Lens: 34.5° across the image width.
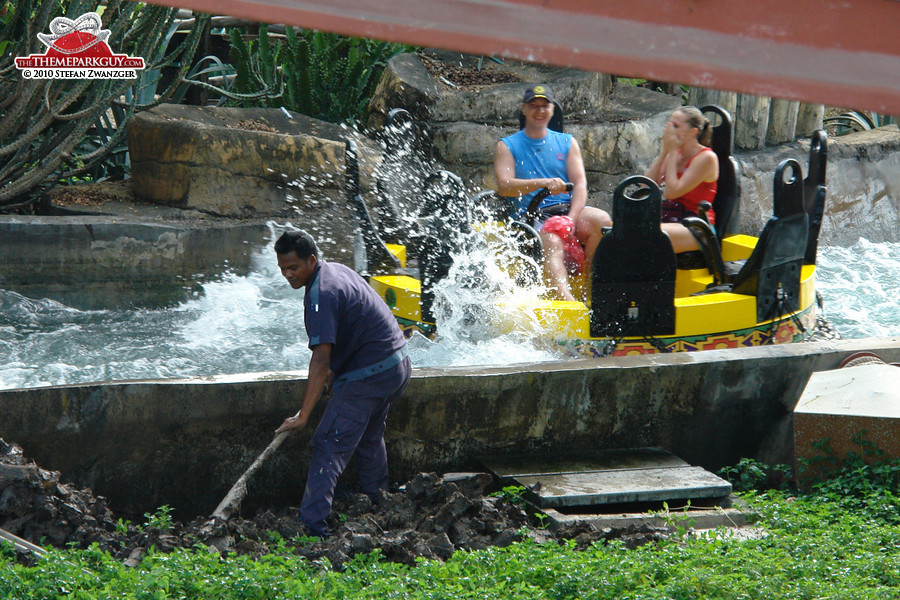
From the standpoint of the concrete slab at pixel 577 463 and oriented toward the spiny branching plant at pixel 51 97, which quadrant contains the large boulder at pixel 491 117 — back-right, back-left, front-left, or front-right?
front-right

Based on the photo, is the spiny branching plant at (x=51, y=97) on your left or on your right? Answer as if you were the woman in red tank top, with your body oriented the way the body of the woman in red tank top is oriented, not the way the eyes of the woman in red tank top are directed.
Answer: on your right

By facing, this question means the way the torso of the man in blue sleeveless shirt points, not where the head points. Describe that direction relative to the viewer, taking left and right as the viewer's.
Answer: facing the viewer

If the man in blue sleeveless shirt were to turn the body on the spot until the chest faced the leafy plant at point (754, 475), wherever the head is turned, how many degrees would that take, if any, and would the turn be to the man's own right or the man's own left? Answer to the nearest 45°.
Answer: approximately 45° to the man's own left

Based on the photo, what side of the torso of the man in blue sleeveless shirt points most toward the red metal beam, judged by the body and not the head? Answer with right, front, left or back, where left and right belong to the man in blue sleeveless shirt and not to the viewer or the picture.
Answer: front

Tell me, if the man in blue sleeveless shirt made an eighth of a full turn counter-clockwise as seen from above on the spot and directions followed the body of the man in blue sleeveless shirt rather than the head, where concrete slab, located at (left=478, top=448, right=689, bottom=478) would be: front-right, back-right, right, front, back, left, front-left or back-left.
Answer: front-right

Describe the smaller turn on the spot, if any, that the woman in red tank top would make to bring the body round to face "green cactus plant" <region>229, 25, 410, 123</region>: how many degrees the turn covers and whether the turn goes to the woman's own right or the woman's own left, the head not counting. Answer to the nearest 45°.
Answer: approximately 90° to the woman's own right

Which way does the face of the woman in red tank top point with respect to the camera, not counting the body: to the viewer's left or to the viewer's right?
to the viewer's left

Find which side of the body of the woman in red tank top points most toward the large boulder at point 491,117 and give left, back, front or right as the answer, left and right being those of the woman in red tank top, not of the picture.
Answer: right

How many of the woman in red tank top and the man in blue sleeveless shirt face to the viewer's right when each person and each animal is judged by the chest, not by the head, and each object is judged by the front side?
0

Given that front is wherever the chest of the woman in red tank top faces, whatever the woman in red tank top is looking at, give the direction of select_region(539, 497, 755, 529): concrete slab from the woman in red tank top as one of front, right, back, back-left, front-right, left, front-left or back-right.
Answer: front-left

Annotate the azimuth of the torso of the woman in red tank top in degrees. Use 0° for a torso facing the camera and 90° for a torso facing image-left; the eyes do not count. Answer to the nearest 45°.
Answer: approximately 45°

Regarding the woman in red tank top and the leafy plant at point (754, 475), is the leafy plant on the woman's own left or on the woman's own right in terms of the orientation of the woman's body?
on the woman's own left
